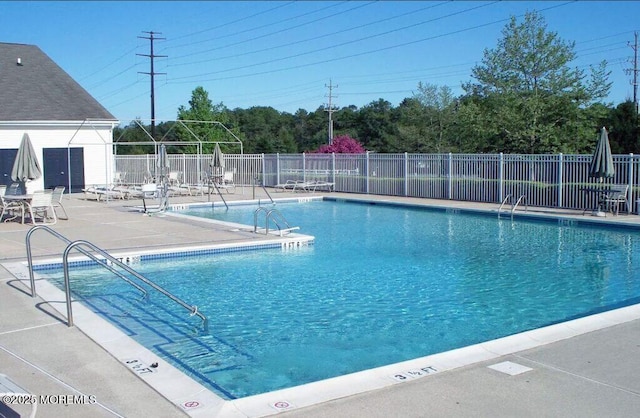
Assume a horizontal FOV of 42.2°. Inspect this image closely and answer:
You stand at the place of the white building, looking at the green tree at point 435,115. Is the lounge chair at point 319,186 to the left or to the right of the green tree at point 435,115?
right

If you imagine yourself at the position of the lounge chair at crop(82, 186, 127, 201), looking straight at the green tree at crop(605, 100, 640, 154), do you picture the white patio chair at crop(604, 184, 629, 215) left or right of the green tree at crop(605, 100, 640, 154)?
right

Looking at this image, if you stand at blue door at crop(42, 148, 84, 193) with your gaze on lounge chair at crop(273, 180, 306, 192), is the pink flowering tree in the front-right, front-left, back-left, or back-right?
front-left

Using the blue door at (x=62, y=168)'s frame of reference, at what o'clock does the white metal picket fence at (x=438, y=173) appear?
The white metal picket fence is roughly at 10 o'clock from the blue door.

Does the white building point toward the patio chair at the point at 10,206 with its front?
yes

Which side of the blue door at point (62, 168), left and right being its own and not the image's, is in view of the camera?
front

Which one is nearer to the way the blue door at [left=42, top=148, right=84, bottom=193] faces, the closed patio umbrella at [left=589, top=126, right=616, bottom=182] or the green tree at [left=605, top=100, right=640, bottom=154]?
the closed patio umbrella

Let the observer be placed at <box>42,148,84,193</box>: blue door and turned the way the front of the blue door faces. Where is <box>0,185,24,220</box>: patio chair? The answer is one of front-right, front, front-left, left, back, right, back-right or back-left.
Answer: front

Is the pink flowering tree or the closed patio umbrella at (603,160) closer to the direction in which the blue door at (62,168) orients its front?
the closed patio umbrella

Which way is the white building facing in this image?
toward the camera

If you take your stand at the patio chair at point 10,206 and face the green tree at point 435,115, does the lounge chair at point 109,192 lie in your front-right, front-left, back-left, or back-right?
front-left

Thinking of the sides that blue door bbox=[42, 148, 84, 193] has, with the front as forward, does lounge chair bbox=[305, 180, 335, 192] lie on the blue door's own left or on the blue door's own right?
on the blue door's own left

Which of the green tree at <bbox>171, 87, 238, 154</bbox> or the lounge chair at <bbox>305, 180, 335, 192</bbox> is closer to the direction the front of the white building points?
the lounge chair

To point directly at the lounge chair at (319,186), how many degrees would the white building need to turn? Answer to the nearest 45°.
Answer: approximately 90° to its left

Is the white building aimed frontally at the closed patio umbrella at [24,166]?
yes
